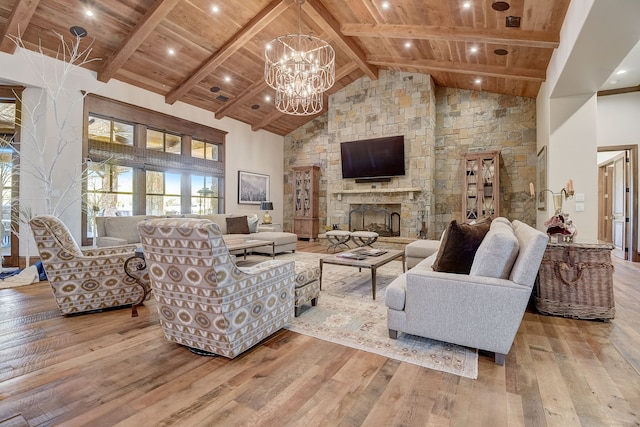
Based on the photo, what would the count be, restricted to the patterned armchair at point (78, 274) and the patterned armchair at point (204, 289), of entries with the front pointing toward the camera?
0

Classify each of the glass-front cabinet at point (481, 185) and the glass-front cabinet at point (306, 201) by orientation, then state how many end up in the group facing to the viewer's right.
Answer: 0

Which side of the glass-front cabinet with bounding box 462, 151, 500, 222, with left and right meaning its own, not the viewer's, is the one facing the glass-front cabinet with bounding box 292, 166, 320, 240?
right

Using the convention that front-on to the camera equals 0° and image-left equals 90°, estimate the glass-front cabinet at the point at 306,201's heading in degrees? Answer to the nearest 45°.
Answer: approximately 45°

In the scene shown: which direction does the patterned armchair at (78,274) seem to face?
to the viewer's right

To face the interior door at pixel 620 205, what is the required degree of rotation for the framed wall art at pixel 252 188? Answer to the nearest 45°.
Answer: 0° — it already faces it

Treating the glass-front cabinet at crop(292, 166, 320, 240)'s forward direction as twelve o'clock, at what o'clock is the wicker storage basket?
The wicker storage basket is roughly at 10 o'clock from the glass-front cabinet.

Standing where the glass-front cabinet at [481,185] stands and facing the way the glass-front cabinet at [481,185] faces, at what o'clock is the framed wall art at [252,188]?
The framed wall art is roughly at 3 o'clock from the glass-front cabinet.

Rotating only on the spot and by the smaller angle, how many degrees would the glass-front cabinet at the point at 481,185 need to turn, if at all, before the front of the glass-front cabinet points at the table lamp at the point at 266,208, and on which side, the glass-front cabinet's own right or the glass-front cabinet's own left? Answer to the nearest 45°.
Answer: approximately 90° to the glass-front cabinet's own right

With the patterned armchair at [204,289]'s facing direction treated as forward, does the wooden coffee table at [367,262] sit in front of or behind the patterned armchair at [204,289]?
in front

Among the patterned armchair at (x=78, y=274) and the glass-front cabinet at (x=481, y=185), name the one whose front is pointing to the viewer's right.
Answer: the patterned armchair

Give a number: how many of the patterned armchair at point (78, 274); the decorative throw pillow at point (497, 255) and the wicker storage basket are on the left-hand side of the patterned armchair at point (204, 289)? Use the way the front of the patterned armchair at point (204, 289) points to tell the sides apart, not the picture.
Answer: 1

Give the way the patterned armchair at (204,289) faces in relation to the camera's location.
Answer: facing away from the viewer and to the right of the viewer

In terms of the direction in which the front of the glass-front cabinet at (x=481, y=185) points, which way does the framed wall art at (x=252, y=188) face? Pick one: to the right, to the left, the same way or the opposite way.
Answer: to the left

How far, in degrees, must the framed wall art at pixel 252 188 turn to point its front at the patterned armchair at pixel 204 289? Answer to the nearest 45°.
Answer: approximately 45° to its right

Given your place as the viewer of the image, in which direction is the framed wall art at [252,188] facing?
facing the viewer and to the right of the viewer

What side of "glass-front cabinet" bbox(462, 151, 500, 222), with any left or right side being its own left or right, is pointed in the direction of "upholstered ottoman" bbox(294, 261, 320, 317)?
front
